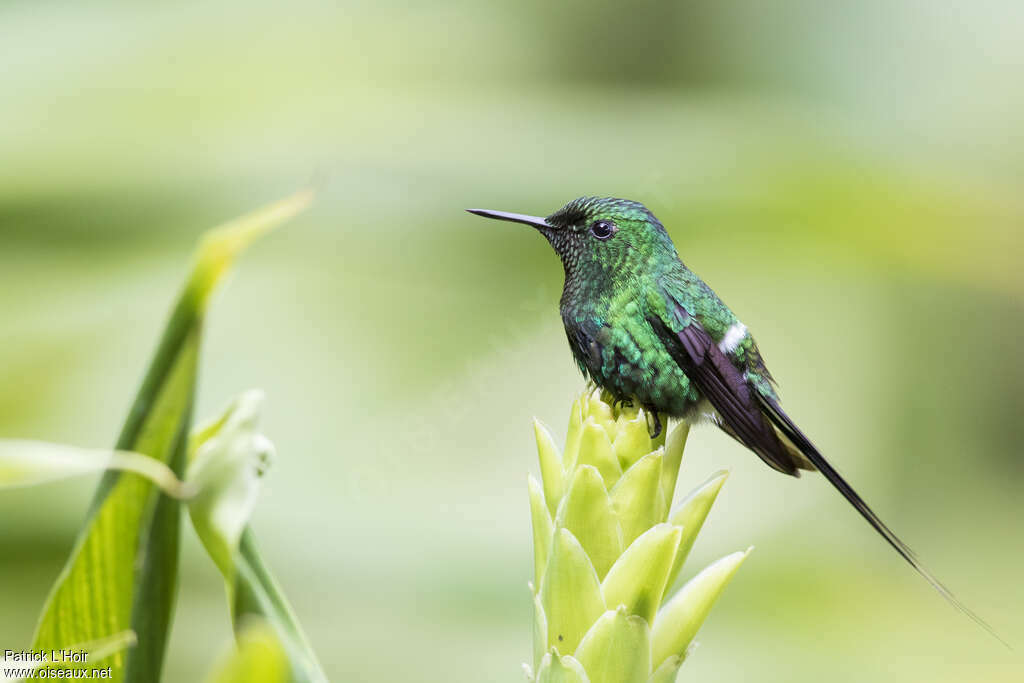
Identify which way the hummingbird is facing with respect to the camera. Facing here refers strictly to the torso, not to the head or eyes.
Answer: to the viewer's left
